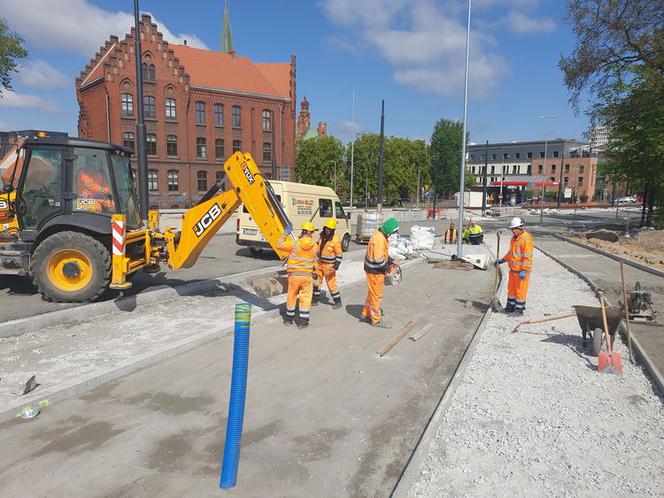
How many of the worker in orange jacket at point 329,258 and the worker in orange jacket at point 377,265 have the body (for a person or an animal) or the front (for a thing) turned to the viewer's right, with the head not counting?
1

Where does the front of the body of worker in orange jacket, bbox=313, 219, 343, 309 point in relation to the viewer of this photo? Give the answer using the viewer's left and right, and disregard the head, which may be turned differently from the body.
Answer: facing the viewer and to the left of the viewer

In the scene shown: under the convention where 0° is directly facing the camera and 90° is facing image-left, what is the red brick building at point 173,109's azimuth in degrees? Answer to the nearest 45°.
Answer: approximately 315°

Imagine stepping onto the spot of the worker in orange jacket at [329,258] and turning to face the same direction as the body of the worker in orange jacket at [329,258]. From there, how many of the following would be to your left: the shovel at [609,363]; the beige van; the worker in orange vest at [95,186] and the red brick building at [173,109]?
1

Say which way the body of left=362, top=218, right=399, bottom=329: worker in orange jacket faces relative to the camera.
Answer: to the viewer's right

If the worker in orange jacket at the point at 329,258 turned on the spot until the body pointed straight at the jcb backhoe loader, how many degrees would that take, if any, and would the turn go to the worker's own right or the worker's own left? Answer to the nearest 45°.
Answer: approximately 45° to the worker's own right

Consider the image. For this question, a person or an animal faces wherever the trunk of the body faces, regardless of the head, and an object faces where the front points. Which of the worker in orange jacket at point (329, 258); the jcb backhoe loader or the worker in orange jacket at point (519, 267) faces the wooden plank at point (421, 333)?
the worker in orange jacket at point (519, 267)

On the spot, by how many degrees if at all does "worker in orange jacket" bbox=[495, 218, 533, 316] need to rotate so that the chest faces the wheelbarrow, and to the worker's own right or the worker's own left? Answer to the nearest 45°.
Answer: approximately 90° to the worker's own left

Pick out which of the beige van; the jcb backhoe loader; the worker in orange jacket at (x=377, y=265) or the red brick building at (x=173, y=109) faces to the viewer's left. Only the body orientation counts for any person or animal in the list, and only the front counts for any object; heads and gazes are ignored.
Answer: the jcb backhoe loader

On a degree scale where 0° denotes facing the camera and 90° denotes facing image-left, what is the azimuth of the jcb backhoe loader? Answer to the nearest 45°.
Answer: approximately 90°

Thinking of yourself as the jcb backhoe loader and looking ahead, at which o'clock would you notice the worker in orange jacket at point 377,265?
The worker in orange jacket is roughly at 7 o'clock from the jcb backhoe loader.

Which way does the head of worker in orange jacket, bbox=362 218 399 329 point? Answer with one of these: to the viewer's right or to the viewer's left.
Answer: to the viewer's right

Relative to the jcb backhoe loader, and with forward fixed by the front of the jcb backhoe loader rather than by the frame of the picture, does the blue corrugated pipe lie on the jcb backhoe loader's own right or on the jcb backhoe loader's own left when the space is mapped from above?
on the jcb backhoe loader's own left

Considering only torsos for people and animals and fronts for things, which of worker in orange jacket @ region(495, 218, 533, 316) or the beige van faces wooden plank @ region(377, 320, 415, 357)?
the worker in orange jacket
